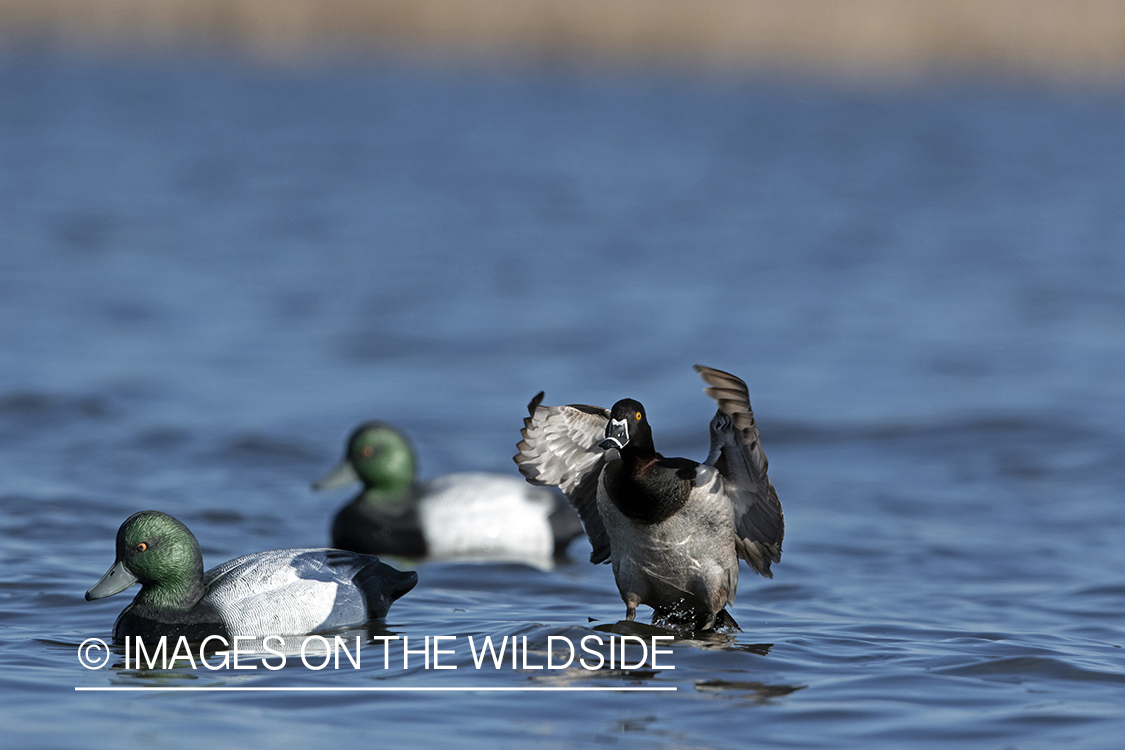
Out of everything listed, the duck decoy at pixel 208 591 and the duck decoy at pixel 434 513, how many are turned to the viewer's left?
2

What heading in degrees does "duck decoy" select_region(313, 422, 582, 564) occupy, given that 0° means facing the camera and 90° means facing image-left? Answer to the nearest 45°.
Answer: approximately 90°

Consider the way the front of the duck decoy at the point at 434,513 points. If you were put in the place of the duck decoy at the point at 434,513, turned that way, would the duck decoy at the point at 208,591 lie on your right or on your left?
on your left

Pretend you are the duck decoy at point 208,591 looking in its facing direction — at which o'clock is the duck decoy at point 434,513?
the duck decoy at point 434,513 is roughly at 4 o'clock from the duck decoy at point 208,591.

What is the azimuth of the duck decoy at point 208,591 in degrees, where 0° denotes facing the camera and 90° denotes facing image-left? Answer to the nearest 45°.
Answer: approximately 90°
